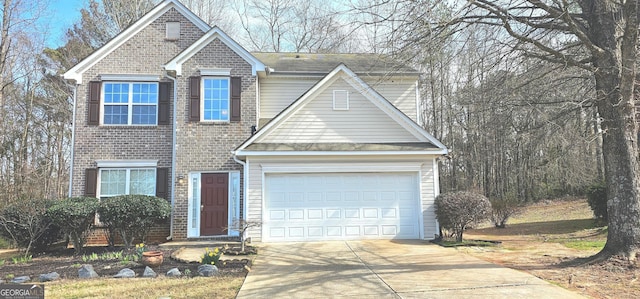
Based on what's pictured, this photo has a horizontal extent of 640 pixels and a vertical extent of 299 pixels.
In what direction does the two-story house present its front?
toward the camera

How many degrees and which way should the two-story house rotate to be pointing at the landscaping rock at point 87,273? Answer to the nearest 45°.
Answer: approximately 45° to its right

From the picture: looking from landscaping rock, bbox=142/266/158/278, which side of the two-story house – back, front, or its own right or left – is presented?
front

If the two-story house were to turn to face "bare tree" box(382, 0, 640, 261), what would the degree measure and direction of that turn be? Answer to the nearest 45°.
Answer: approximately 45° to its left

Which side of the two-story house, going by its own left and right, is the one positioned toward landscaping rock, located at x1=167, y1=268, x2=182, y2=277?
front

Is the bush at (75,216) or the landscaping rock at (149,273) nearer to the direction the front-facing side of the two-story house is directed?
the landscaping rock

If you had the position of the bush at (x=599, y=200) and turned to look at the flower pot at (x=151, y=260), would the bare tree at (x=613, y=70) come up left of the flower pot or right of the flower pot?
left

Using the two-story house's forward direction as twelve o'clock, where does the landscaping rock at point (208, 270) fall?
The landscaping rock is roughly at 12 o'clock from the two-story house.

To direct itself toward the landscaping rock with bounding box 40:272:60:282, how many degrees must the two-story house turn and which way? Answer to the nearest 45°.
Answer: approximately 45° to its right

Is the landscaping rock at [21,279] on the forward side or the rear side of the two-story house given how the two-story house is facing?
on the forward side
